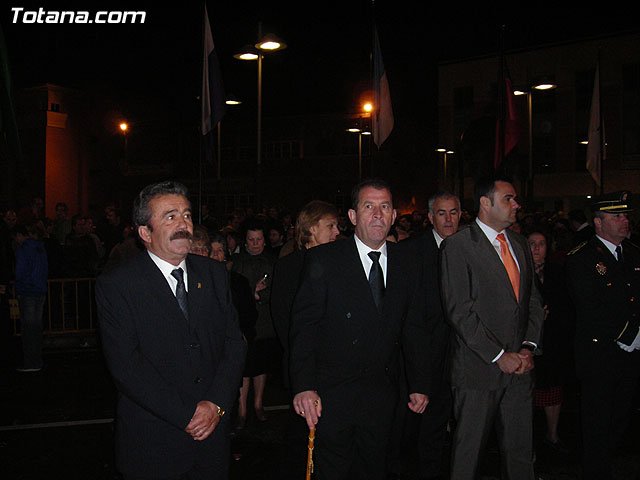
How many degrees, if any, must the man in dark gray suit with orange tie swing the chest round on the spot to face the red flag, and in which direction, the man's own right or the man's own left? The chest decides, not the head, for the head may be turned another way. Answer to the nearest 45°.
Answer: approximately 135° to the man's own left

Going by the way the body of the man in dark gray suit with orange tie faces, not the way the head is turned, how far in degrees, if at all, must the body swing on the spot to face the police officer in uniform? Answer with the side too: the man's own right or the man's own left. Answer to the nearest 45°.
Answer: approximately 90° to the man's own left

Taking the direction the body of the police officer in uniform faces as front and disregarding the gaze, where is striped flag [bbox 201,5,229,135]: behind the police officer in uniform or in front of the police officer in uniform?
behind

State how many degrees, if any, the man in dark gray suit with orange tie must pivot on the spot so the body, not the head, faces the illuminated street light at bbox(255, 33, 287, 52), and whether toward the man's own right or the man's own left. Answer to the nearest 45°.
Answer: approximately 180°

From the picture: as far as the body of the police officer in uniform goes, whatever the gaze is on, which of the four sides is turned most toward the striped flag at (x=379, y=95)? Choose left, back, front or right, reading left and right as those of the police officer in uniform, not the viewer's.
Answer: back

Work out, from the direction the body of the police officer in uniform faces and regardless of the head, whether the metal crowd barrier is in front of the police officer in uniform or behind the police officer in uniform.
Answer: behind

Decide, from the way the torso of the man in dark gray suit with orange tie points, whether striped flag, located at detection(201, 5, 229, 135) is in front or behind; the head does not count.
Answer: behind

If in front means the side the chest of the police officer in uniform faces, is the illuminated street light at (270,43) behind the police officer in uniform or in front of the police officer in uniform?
behind

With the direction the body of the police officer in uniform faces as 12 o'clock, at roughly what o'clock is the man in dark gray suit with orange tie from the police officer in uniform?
The man in dark gray suit with orange tie is roughly at 3 o'clock from the police officer in uniform.

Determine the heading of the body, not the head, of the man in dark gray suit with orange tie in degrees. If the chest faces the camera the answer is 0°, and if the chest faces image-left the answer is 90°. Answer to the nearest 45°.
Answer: approximately 315°

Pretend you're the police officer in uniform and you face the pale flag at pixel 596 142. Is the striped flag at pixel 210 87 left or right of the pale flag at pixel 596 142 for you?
left

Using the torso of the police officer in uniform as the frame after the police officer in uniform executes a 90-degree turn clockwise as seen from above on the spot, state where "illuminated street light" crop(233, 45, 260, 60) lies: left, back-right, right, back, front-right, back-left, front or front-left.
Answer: right
